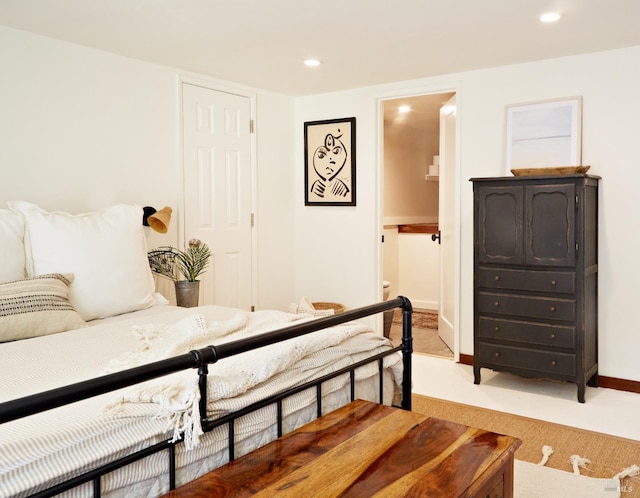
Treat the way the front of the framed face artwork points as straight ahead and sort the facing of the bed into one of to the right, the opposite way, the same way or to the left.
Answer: to the left

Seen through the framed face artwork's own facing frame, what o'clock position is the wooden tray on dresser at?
The wooden tray on dresser is roughly at 9 o'clock from the framed face artwork.

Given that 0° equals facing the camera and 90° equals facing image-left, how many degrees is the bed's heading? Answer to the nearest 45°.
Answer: approximately 315°

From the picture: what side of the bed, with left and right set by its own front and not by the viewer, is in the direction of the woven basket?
left

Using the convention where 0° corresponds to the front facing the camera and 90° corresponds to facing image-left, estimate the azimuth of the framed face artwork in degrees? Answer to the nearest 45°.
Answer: approximately 45°

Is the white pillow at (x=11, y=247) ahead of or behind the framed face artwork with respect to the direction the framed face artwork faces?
ahead

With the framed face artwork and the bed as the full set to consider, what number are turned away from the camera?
0
